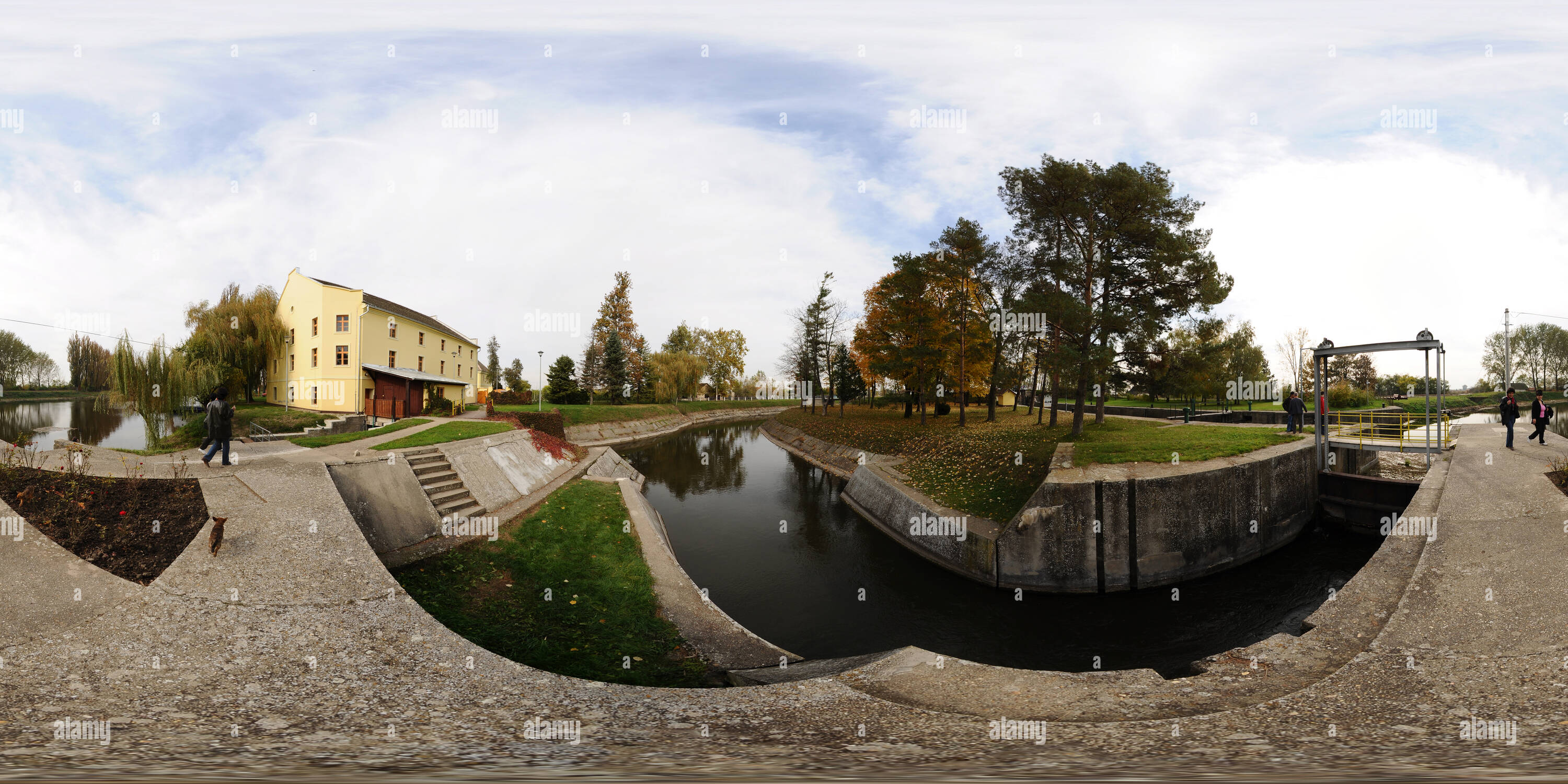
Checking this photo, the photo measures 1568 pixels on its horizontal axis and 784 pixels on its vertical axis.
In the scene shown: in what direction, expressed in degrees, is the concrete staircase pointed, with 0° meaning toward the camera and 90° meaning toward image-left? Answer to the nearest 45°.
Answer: approximately 315°

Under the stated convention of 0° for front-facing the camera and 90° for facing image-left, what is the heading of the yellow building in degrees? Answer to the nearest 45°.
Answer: approximately 315°

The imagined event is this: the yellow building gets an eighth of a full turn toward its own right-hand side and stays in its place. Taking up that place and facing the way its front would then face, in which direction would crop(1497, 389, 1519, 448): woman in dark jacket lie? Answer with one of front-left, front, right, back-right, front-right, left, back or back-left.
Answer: front-left

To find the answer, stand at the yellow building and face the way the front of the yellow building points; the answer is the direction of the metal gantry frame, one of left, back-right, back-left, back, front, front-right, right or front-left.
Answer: front

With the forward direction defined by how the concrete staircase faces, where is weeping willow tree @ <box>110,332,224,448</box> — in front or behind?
behind

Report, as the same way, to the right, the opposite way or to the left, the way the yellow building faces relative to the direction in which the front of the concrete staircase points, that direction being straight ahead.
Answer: the same way

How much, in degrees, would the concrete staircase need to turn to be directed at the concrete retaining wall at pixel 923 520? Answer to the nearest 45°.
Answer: approximately 45° to its left

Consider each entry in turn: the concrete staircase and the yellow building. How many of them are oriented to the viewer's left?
0

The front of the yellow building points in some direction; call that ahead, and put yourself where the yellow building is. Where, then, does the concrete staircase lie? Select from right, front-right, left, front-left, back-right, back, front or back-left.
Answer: front-right

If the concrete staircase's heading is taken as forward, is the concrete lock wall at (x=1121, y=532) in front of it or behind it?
in front

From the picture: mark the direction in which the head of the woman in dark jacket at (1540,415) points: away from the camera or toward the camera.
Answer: toward the camera
